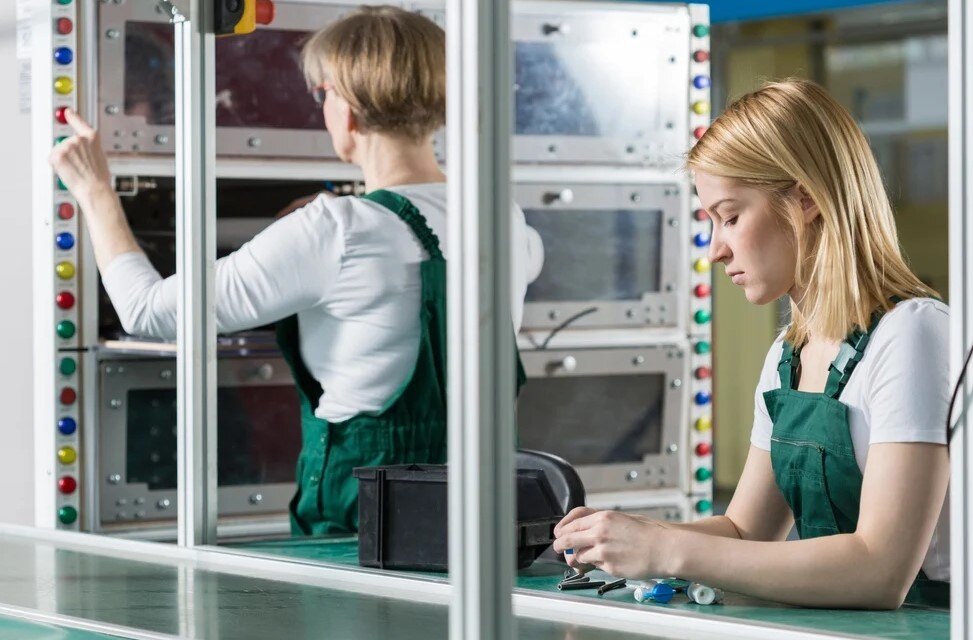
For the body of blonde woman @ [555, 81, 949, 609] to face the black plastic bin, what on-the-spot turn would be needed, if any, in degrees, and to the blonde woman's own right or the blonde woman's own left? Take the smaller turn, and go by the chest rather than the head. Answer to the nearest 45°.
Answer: approximately 45° to the blonde woman's own right

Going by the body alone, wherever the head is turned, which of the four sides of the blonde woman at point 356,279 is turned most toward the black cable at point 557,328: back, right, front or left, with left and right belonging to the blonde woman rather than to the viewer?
right

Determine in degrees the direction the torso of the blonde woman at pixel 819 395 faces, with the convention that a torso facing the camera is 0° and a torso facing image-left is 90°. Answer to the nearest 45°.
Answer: approximately 45°

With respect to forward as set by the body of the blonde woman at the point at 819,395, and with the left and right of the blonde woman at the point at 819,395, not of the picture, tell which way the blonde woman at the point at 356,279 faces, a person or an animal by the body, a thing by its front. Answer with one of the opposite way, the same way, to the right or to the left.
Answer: to the right

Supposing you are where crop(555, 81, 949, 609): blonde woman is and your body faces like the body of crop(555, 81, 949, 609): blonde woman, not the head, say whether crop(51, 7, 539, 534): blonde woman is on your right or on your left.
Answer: on your right

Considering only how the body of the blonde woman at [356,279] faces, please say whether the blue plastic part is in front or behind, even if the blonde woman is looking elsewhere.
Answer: behind

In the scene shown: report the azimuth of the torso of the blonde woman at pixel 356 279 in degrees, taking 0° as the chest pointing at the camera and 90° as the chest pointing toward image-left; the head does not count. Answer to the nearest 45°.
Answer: approximately 135°

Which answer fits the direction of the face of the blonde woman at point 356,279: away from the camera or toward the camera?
away from the camera
